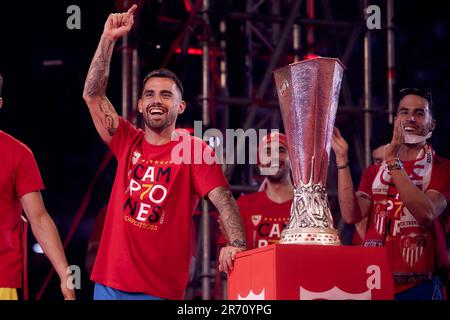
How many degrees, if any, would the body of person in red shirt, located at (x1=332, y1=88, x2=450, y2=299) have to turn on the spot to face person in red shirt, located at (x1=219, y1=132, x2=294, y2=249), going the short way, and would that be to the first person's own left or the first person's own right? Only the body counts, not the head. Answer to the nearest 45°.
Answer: approximately 90° to the first person's own right

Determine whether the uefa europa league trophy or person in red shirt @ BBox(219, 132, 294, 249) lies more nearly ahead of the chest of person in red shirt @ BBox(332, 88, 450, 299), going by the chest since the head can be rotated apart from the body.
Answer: the uefa europa league trophy

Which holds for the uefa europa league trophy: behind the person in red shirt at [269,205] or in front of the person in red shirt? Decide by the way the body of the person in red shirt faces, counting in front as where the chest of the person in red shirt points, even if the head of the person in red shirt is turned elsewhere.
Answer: in front

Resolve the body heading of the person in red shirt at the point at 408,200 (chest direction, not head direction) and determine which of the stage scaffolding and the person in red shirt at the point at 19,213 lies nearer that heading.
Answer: the person in red shirt

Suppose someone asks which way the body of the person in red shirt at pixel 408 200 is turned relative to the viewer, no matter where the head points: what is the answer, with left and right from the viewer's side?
facing the viewer and to the left of the viewer

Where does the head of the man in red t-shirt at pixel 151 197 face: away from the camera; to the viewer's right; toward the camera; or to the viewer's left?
toward the camera

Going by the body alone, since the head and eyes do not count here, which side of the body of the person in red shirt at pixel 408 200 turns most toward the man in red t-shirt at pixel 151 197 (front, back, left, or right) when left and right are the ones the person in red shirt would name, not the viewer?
front

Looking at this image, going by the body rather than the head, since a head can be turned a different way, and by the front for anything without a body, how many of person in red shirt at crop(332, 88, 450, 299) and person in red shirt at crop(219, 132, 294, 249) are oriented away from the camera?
0

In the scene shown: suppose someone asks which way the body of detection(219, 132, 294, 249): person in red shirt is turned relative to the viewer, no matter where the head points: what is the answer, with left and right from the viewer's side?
facing the viewer

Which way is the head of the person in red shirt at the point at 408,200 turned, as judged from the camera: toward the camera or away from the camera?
toward the camera

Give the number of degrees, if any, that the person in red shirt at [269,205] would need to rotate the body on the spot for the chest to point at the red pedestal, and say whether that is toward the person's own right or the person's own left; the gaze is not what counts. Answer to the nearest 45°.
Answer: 0° — they already face it

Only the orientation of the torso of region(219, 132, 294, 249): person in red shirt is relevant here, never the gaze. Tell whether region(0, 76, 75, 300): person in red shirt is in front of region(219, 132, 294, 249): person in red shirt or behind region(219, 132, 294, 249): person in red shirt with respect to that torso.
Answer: in front

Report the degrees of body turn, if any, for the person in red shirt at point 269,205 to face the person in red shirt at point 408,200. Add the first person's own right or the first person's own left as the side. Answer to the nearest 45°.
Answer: approximately 45° to the first person's own left

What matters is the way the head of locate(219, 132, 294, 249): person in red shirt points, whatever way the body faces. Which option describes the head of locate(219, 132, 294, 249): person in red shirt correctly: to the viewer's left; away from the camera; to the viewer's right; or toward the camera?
toward the camera
